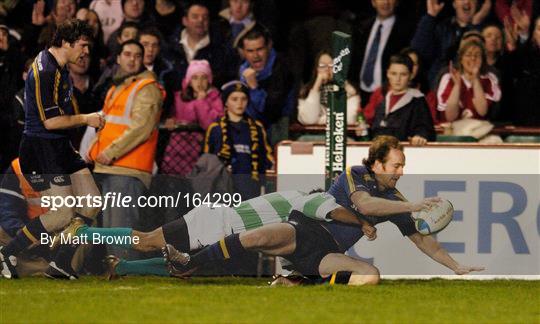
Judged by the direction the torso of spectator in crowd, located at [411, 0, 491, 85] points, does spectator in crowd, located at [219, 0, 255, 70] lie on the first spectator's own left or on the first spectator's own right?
on the first spectator's own right

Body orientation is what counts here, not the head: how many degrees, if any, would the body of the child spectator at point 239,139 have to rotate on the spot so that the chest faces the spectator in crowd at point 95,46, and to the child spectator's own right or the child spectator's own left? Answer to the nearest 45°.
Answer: approximately 135° to the child spectator's own right

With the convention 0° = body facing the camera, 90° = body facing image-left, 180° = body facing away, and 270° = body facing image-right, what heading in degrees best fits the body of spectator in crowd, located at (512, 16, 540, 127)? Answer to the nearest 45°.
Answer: approximately 0°

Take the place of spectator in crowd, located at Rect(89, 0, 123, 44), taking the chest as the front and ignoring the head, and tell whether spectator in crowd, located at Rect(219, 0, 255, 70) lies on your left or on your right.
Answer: on your left

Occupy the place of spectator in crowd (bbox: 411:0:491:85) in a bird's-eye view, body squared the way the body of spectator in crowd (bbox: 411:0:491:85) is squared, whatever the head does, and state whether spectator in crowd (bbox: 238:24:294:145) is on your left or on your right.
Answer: on your right

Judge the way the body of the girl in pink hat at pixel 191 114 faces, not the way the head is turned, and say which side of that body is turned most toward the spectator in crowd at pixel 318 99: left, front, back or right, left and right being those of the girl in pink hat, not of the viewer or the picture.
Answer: left

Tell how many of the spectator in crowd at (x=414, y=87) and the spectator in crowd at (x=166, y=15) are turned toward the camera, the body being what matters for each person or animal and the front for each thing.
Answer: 2

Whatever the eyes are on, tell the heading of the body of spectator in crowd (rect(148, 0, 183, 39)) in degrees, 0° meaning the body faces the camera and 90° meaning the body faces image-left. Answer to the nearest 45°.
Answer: approximately 0°

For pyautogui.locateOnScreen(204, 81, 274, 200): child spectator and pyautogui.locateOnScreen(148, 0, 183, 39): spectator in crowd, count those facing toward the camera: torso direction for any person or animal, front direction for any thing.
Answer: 2
